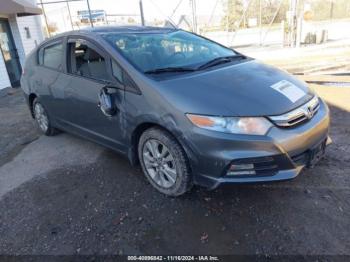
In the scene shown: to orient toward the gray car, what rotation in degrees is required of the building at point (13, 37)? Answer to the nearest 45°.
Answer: approximately 45° to its right

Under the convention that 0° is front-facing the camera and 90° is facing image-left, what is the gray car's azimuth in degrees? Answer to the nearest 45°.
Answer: approximately 315°

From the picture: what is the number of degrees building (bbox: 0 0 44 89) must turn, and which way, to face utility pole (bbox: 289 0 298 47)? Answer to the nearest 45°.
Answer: approximately 45° to its left

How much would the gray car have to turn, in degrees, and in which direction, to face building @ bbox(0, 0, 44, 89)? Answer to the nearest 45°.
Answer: approximately 180°

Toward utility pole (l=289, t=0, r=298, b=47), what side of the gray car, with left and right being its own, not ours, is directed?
left

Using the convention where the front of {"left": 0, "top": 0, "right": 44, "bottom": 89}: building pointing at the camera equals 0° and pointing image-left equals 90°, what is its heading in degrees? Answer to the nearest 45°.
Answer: approximately 315°
